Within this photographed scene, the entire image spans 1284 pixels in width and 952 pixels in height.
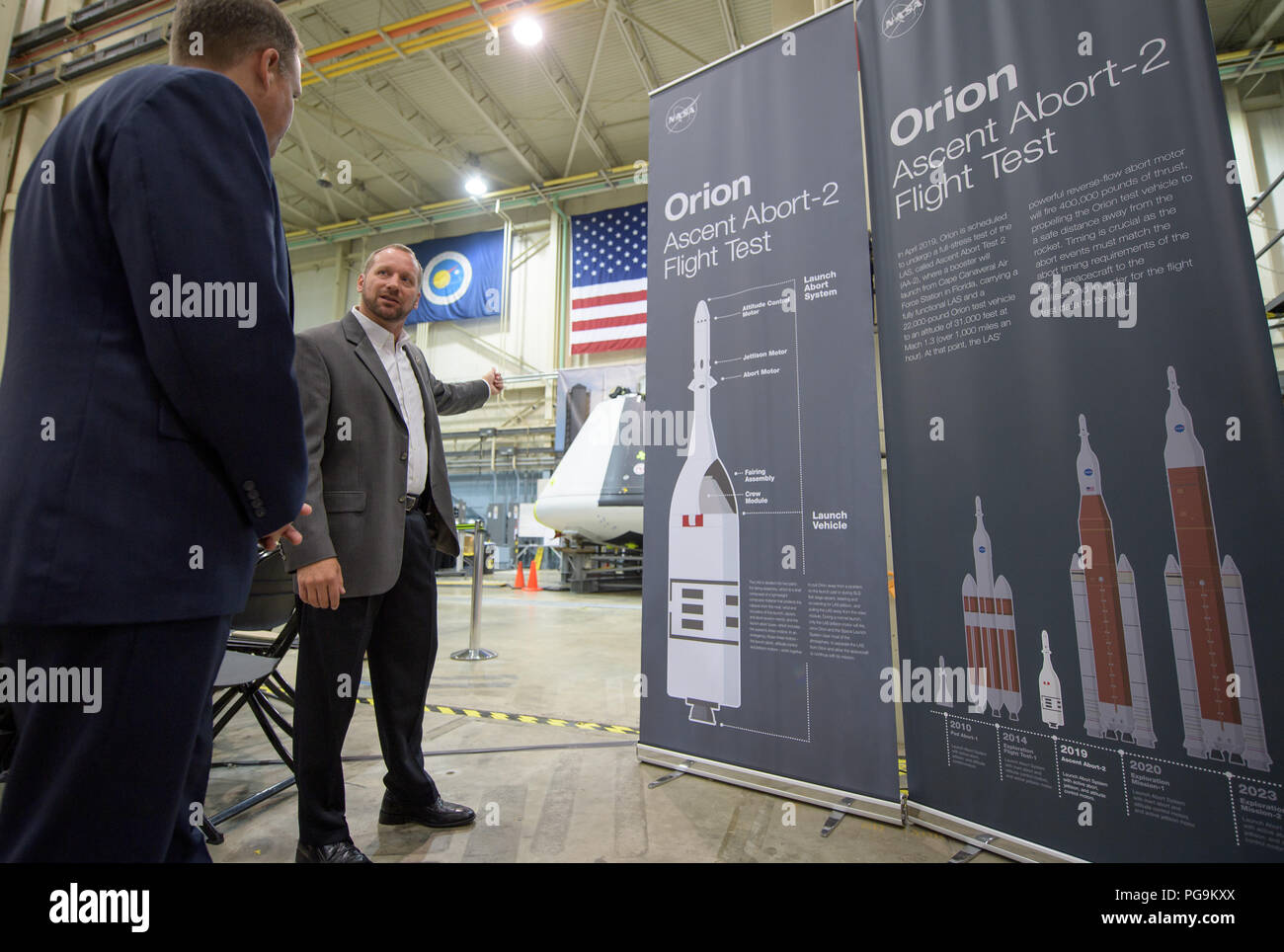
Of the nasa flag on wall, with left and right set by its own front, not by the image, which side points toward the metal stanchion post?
front

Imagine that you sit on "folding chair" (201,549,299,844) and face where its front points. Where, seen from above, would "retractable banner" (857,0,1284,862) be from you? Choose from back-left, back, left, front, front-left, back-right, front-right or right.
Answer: left

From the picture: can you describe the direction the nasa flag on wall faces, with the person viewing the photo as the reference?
facing the viewer

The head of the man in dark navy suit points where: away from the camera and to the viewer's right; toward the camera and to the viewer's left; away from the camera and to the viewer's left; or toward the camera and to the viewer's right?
away from the camera and to the viewer's right

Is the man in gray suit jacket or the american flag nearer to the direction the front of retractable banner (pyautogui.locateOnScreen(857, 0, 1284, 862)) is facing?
the man in gray suit jacket

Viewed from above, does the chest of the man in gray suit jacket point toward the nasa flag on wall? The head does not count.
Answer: no

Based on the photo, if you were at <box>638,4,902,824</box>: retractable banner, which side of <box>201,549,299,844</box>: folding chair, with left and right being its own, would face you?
left

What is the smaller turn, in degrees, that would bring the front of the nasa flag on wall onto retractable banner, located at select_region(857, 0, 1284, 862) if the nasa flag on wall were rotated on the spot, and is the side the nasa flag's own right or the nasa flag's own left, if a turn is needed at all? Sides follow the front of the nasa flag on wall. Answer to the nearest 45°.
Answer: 0° — it already faces it

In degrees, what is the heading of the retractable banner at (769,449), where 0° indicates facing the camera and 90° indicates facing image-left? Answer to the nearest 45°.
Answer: approximately 45°

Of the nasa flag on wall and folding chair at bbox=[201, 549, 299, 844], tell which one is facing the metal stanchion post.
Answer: the nasa flag on wall

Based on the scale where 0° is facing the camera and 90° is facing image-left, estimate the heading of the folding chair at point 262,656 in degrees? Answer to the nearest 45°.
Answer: approximately 45°

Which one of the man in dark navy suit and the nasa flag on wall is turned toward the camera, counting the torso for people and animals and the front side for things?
the nasa flag on wall

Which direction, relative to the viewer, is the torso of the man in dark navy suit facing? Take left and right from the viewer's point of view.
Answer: facing away from the viewer and to the right of the viewer

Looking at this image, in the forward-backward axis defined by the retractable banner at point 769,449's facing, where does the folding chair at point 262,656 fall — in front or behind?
in front
